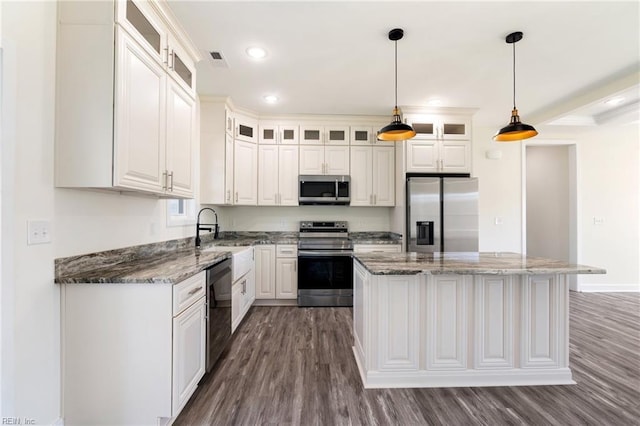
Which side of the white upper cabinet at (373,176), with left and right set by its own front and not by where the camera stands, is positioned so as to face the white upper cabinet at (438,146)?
left

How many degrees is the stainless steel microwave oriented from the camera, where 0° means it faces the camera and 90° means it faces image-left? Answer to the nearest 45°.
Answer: approximately 0°

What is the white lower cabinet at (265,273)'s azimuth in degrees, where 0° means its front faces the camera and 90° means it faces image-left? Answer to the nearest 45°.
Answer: approximately 0°

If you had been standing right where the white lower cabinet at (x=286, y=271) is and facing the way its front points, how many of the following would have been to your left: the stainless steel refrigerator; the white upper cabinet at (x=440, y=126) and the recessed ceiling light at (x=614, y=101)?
3
